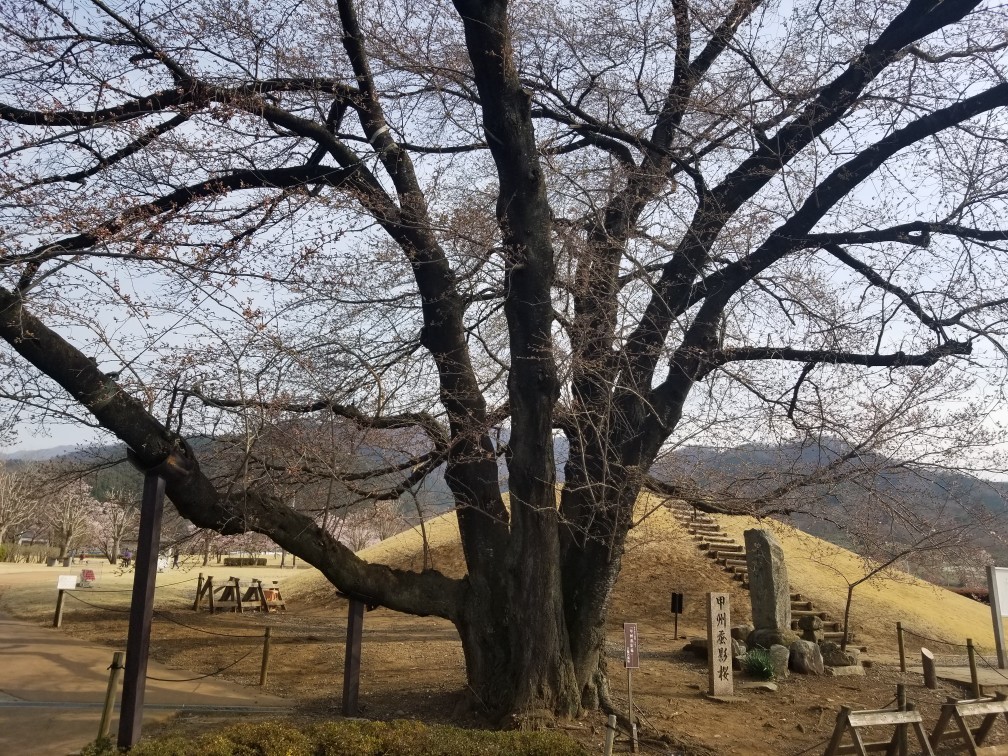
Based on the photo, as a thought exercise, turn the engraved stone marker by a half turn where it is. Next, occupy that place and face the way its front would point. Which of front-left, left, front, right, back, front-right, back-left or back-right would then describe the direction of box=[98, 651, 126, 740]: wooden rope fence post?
back-left

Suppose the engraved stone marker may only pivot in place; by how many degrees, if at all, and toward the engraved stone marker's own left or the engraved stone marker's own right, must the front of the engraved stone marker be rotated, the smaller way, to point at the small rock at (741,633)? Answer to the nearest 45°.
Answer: approximately 180°

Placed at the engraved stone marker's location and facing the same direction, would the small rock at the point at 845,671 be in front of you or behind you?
behind

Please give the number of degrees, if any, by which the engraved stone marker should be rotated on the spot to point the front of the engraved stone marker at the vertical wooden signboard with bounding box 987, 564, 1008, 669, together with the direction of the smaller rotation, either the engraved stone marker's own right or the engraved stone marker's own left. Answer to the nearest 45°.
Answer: approximately 135° to the engraved stone marker's own left

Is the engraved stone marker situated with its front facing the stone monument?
no

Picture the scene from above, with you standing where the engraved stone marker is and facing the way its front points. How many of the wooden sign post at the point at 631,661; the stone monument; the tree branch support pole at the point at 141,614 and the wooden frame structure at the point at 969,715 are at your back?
1

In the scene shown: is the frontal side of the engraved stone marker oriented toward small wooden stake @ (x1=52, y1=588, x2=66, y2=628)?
no

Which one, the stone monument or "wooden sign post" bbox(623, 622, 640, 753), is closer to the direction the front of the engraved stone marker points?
the wooden sign post

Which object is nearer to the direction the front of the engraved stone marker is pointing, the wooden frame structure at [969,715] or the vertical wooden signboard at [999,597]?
the wooden frame structure

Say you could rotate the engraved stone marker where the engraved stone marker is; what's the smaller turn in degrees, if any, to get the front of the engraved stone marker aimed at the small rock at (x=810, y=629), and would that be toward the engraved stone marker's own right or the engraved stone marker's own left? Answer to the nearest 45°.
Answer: approximately 180°

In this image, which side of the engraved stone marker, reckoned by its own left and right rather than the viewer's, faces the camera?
front

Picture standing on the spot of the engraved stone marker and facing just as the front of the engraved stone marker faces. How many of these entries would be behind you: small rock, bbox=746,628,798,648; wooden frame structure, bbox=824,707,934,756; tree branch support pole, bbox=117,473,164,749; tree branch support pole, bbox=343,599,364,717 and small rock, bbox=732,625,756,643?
2

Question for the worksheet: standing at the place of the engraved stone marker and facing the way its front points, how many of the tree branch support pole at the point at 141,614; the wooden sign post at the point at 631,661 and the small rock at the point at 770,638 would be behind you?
1

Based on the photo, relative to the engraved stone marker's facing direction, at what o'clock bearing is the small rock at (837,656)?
The small rock is roughly at 7 o'clock from the engraved stone marker.

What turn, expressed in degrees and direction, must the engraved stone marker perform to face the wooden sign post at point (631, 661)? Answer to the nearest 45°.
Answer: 0° — it already faces it
